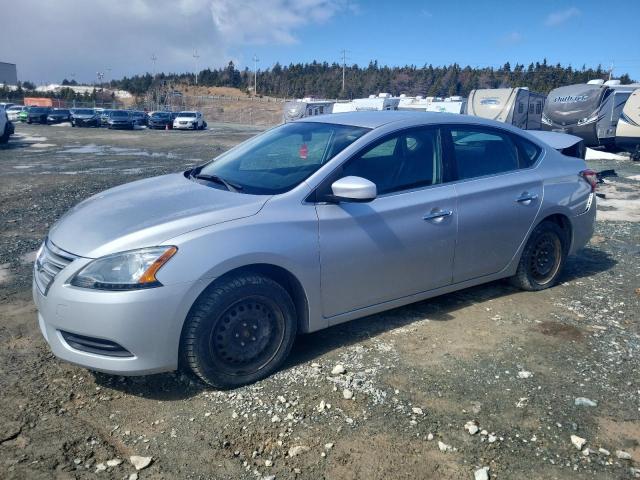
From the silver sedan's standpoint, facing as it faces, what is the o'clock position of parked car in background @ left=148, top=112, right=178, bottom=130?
The parked car in background is roughly at 4 o'clock from the silver sedan.

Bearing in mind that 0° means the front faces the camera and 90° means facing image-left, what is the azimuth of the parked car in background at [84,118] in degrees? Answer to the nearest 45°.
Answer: approximately 315°

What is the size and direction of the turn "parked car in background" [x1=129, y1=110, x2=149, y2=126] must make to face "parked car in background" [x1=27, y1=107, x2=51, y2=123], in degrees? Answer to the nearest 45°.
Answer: approximately 135° to its right

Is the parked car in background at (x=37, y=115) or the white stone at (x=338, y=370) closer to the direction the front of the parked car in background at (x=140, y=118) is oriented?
the white stone

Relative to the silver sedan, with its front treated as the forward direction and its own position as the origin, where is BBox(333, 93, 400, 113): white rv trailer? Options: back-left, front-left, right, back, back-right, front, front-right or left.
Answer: back-right

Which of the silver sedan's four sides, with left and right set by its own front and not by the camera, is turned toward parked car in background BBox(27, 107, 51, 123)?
right

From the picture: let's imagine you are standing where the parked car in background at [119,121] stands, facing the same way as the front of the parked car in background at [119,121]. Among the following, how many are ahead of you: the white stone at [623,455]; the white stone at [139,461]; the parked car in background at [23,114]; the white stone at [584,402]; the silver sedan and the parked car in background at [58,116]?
4

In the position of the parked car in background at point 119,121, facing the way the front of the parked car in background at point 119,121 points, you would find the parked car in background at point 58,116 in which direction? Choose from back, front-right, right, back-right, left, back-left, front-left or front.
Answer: back-right

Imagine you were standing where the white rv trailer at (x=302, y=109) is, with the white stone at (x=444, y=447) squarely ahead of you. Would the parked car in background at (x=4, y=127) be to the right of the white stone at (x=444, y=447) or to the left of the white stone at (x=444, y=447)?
right

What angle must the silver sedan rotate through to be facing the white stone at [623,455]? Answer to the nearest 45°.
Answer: approximately 90° to its left

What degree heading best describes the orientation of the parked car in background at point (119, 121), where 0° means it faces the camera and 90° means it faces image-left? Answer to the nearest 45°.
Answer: approximately 0°
